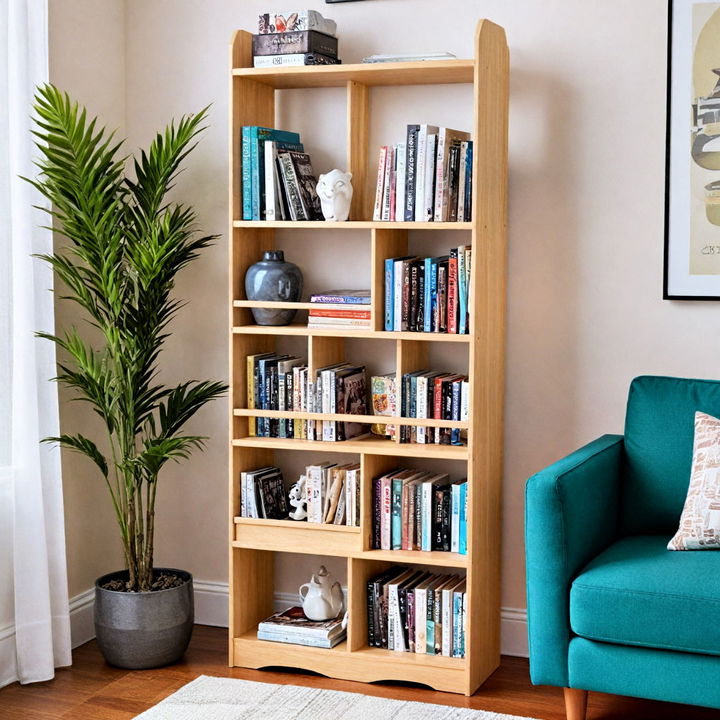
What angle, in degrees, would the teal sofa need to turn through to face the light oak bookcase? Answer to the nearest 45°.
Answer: approximately 90° to its right

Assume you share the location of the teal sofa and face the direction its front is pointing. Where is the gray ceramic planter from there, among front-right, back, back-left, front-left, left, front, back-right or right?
front-right

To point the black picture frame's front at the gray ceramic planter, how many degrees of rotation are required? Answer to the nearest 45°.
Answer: approximately 90° to its right

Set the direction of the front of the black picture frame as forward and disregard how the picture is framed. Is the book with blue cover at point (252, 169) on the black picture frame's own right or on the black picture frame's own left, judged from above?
on the black picture frame's own right

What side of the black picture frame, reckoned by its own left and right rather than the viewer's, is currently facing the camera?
front

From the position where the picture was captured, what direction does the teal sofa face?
facing the viewer and to the left of the viewer

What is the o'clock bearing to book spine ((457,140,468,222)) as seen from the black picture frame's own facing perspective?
The book spine is roughly at 2 o'clock from the black picture frame.

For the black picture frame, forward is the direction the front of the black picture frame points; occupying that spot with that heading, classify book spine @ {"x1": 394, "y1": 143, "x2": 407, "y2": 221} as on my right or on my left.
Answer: on my right

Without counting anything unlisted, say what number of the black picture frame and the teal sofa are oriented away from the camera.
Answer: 0

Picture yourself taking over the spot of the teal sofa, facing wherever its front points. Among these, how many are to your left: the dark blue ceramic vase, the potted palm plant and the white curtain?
0

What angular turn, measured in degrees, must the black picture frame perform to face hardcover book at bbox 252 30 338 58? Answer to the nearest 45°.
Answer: approximately 90° to its right
